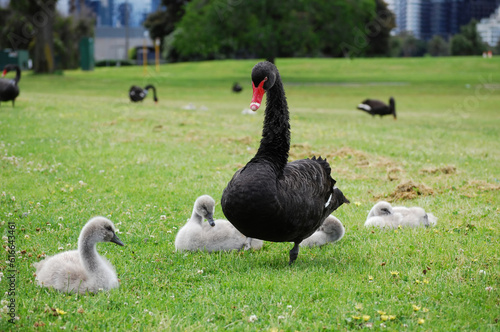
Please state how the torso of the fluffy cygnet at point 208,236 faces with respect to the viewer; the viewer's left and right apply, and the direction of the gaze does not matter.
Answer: facing to the left of the viewer

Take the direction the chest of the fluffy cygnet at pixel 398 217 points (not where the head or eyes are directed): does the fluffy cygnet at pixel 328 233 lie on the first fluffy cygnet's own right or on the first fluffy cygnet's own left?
on the first fluffy cygnet's own left

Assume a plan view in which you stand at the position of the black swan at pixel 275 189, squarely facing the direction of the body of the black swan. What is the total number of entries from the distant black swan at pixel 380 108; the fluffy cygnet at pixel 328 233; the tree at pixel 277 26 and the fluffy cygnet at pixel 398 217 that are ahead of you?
0

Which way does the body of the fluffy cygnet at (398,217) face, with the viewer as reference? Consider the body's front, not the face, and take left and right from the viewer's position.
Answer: facing to the left of the viewer

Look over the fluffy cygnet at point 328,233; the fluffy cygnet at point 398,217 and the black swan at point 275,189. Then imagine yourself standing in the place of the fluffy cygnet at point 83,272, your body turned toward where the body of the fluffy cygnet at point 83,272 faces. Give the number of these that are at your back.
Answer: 0

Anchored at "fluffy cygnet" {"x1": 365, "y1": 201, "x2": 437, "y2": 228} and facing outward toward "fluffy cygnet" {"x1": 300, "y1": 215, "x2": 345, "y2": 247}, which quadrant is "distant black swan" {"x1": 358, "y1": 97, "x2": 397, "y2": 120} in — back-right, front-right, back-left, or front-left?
back-right

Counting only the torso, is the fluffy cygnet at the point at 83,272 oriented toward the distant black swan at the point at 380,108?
no

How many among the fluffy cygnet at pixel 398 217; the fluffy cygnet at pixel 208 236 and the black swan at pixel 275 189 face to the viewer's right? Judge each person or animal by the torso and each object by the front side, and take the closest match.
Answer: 0

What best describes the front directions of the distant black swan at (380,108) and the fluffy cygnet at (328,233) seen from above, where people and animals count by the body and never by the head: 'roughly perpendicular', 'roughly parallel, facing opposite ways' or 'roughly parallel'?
roughly parallel

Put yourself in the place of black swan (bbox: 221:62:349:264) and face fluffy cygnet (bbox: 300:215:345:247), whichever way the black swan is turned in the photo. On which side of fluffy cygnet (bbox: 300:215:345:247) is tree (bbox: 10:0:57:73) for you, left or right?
left

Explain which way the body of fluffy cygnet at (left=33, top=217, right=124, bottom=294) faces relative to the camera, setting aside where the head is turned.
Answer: to the viewer's right
